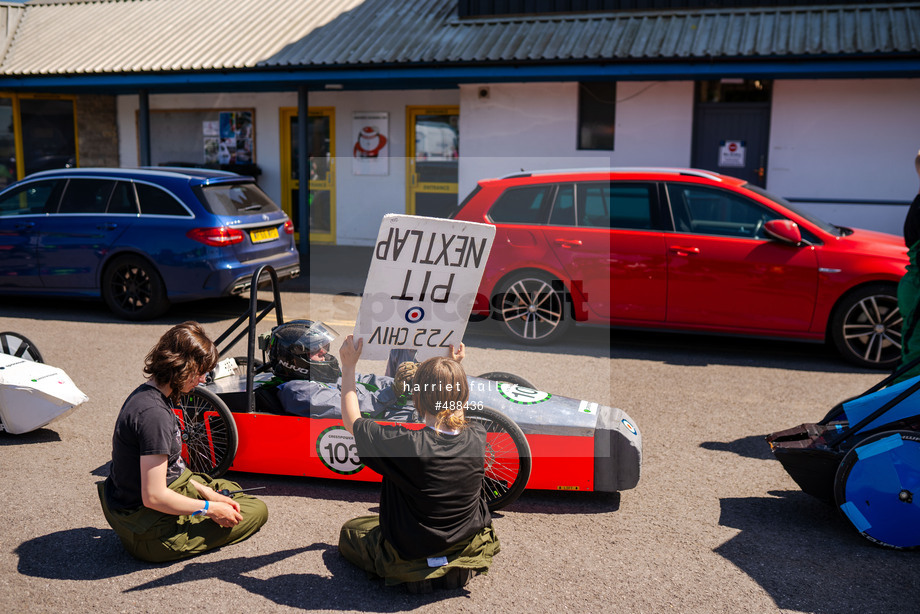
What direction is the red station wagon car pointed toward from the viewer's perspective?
to the viewer's right

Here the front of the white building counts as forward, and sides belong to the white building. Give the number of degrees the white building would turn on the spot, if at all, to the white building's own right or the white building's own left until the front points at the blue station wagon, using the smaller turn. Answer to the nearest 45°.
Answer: approximately 45° to the white building's own right

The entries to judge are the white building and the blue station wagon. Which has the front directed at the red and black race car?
the white building

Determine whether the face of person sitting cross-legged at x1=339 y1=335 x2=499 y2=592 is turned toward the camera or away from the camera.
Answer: away from the camera

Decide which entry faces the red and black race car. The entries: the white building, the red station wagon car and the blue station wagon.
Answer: the white building

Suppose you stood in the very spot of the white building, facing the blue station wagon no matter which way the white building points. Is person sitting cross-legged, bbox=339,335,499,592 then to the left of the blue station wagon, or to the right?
left

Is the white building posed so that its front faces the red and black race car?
yes

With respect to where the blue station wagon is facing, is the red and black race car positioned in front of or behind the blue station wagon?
behind

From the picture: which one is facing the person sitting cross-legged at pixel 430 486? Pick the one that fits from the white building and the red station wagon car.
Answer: the white building

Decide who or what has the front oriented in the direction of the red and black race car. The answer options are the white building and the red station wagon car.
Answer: the white building

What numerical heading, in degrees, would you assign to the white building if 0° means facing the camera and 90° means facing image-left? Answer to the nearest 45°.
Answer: approximately 0°

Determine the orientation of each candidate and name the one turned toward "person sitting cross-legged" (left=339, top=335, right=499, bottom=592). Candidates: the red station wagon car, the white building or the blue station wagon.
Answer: the white building

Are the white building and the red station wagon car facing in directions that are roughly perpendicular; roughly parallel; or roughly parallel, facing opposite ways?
roughly perpendicular

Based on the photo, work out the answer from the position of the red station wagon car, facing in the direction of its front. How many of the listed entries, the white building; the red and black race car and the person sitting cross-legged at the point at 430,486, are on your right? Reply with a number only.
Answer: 2
